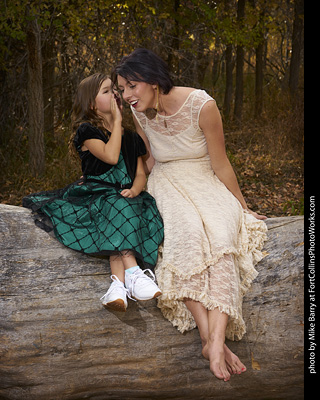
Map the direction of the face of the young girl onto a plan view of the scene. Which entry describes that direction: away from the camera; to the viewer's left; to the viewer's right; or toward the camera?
to the viewer's right

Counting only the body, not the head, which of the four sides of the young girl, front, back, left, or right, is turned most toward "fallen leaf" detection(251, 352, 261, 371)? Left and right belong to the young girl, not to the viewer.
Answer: front

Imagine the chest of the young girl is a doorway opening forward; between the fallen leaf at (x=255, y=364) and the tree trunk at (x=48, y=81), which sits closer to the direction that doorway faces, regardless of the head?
the fallen leaf

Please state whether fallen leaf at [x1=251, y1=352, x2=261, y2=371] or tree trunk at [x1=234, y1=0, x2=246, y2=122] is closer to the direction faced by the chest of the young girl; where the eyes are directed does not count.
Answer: the fallen leaf

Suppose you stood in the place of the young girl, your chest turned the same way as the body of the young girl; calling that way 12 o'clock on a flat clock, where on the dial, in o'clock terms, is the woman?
The woman is roughly at 11 o'clock from the young girl.

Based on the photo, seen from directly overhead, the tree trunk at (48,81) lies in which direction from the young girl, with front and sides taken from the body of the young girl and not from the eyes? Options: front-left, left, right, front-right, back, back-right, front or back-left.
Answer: back-left

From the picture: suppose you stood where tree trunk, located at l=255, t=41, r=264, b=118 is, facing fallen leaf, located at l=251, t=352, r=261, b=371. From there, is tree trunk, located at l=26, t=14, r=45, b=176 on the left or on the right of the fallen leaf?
right

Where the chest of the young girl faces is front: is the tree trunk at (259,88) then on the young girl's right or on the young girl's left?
on the young girl's left

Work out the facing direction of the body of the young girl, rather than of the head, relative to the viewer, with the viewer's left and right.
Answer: facing the viewer and to the right of the viewer

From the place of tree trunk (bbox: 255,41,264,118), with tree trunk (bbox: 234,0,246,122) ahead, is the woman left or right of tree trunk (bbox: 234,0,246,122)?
left

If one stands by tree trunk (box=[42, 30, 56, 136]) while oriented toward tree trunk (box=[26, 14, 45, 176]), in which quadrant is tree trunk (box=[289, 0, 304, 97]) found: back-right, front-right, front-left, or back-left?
back-left
